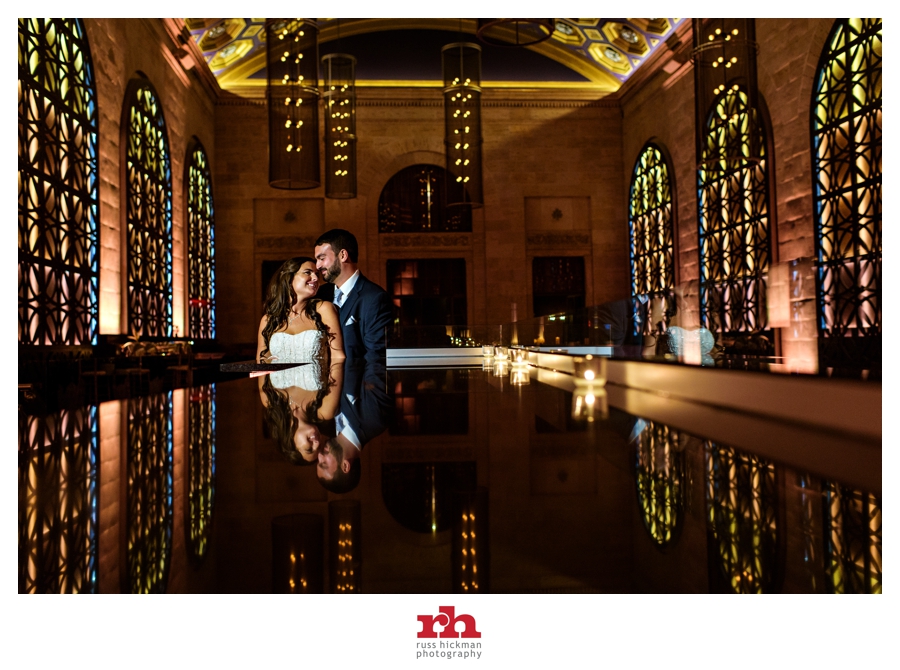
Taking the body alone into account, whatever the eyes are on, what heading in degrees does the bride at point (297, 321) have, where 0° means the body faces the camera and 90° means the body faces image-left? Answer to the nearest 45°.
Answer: approximately 0°

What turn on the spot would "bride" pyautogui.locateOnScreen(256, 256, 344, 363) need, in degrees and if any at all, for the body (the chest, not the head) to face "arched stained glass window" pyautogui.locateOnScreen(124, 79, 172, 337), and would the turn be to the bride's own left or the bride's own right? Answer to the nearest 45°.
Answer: approximately 180°

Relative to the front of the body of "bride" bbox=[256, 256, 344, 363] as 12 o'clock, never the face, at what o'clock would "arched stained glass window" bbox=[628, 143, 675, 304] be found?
The arched stained glass window is roughly at 7 o'clock from the bride.

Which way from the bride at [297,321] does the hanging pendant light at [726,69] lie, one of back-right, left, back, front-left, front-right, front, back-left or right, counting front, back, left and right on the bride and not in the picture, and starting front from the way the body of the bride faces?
back-left

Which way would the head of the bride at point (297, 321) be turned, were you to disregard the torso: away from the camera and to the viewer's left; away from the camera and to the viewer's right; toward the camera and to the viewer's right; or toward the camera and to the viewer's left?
toward the camera and to the viewer's right

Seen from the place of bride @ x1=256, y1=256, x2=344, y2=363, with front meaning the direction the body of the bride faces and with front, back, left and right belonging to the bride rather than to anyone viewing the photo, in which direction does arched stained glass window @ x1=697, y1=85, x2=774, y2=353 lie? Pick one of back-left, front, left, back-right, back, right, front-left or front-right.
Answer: back-left

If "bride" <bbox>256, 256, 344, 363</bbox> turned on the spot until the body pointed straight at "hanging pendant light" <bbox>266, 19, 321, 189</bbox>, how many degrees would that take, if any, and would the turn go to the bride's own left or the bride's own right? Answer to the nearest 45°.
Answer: approximately 180°

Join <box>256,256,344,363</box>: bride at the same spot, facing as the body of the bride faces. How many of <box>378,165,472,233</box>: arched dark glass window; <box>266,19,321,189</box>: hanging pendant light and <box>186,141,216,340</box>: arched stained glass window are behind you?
3

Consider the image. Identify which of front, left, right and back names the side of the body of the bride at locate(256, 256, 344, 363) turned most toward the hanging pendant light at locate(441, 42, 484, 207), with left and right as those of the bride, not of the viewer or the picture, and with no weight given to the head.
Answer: back

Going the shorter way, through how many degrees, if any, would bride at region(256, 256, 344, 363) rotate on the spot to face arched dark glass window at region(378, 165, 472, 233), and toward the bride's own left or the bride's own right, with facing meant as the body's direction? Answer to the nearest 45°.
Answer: approximately 180°

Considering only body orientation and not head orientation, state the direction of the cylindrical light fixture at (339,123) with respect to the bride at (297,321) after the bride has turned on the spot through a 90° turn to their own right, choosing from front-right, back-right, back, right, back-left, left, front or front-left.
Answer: right
